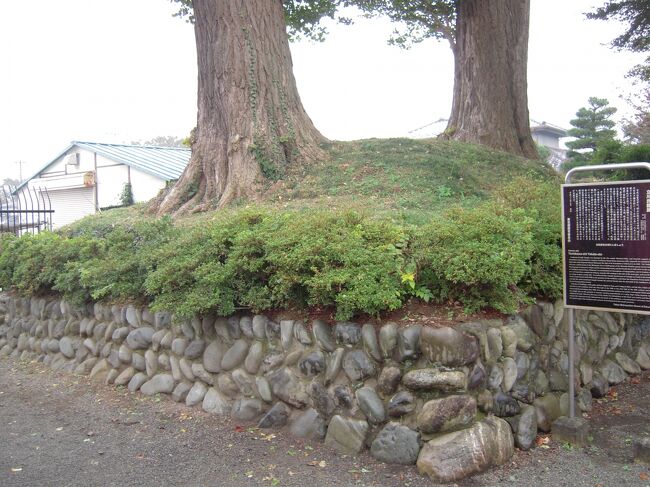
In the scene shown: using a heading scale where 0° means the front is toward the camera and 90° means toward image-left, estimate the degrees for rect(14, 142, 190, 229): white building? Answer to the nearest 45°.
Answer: approximately 45°

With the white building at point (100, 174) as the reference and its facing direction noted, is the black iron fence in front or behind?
in front

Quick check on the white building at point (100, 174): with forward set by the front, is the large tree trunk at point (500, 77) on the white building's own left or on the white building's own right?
on the white building's own left

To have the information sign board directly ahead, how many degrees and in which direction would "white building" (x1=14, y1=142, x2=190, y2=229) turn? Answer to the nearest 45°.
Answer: approximately 45° to its left

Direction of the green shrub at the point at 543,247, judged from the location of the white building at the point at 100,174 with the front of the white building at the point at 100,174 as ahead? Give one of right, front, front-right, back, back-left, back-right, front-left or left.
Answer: front-left

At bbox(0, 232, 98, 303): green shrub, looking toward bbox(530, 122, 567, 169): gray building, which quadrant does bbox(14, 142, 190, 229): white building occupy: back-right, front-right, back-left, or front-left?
front-left

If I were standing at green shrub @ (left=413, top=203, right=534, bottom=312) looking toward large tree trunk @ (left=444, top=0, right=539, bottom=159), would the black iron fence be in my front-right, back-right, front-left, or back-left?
front-left

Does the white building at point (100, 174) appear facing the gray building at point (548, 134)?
no

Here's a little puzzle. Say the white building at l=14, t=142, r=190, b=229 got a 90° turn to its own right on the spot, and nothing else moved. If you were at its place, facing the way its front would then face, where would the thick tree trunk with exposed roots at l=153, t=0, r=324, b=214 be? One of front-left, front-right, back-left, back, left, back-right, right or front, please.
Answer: back-left

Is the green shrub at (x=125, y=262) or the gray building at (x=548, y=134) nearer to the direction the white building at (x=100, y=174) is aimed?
the green shrub

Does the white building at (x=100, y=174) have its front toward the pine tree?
no
